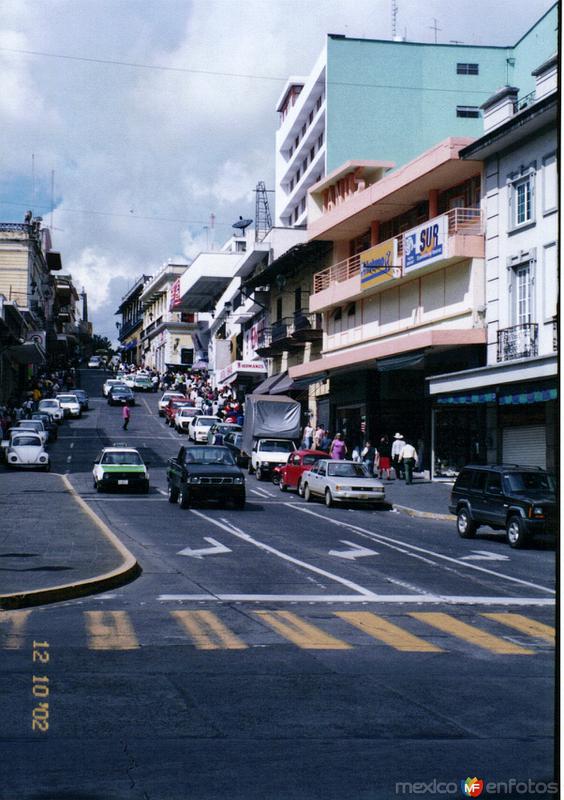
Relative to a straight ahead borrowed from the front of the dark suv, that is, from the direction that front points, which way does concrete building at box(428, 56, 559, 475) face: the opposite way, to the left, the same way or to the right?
to the right

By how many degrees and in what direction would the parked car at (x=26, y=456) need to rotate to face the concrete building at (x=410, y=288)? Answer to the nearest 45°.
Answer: approximately 90° to its left

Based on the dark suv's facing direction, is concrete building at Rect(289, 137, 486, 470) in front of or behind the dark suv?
behind

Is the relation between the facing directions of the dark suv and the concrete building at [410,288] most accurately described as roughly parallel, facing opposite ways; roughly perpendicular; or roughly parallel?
roughly perpendicular

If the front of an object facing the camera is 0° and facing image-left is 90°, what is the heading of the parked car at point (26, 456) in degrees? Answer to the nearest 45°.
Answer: approximately 0°
